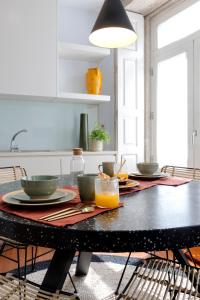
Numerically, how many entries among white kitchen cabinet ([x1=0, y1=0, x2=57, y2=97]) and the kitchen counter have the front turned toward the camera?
2

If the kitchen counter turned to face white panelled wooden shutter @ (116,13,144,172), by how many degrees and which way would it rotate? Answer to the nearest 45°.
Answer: approximately 135° to its left

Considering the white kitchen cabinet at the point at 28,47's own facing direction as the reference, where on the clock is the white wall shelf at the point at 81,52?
The white wall shelf is roughly at 8 o'clock from the white kitchen cabinet.

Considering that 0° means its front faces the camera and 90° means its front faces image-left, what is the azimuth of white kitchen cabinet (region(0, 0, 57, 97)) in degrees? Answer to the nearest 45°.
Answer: approximately 0°

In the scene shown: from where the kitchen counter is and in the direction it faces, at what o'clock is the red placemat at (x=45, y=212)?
The red placemat is roughly at 12 o'clock from the kitchen counter.

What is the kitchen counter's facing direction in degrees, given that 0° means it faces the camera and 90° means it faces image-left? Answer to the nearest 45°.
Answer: approximately 0°

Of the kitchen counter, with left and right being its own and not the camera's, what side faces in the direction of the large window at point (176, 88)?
left
